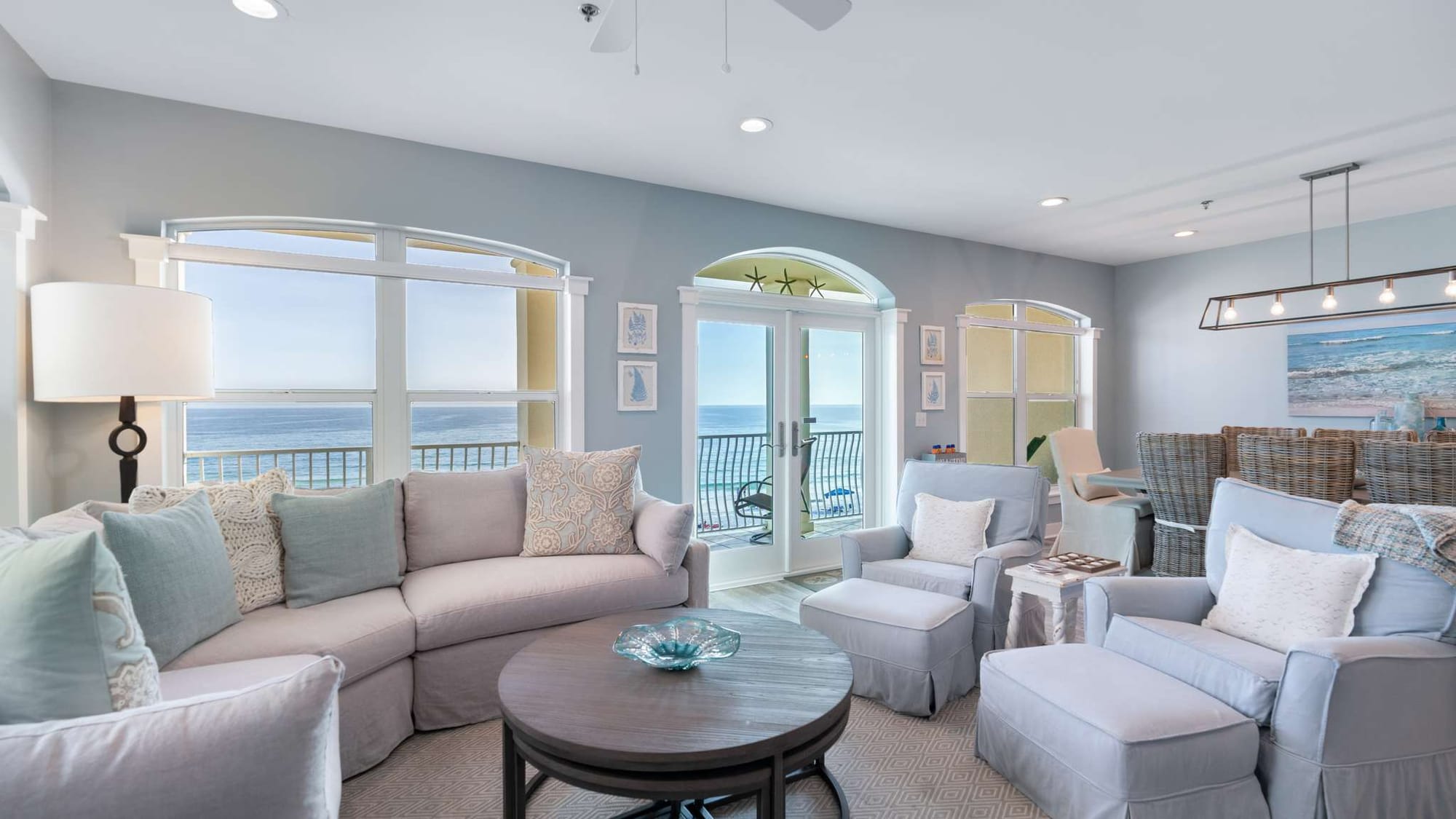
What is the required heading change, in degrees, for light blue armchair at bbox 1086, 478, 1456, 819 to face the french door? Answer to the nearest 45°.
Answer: approximately 90° to its right

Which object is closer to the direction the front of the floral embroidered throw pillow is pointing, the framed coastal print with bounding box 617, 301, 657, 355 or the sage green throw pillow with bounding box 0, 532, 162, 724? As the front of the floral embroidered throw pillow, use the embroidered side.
the sage green throw pillow

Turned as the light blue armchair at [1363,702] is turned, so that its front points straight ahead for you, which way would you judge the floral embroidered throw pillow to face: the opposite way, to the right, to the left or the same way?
to the left

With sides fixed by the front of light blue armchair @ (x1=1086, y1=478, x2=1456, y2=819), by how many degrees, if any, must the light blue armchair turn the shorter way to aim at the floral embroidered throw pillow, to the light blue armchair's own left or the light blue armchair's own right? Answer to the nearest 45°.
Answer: approximately 45° to the light blue armchair's own right

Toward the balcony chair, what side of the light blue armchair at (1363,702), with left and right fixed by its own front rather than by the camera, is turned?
right

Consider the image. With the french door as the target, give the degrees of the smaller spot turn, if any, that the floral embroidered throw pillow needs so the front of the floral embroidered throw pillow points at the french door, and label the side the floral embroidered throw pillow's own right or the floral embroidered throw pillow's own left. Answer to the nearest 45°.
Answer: approximately 135° to the floral embroidered throw pillow's own left

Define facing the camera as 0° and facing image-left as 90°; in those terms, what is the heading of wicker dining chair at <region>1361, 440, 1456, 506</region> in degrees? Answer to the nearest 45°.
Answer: approximately 180°

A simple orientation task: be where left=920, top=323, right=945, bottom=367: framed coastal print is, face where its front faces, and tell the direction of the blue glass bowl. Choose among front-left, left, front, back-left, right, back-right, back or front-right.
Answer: front-right

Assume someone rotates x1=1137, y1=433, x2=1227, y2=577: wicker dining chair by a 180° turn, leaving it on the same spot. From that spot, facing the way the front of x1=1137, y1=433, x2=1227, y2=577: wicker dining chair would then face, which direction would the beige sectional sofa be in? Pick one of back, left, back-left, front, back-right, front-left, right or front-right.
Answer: front-right

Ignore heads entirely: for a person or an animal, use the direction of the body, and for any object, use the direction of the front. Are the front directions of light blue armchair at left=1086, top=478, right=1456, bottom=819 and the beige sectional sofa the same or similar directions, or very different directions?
very different directions

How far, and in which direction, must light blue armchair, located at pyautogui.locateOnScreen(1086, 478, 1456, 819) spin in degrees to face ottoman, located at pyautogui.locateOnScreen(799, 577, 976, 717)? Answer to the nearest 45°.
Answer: approximately 45° to its right

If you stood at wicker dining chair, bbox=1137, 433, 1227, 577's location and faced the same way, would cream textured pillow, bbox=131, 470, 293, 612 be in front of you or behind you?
behind

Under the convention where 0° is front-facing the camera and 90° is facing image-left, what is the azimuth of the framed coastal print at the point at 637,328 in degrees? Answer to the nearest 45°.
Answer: approximately 315°

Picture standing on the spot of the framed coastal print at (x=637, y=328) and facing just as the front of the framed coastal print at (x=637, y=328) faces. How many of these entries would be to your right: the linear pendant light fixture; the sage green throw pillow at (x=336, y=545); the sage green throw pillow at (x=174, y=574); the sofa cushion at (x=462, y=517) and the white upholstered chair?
3

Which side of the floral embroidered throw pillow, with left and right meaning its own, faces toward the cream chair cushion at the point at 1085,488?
left
